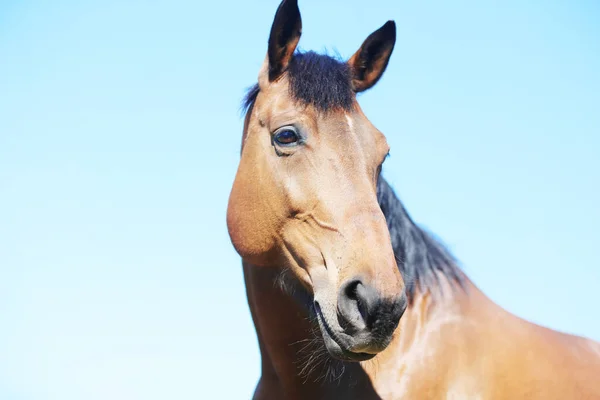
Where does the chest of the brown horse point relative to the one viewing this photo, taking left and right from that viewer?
facing the viewer and to the left of the viewer
